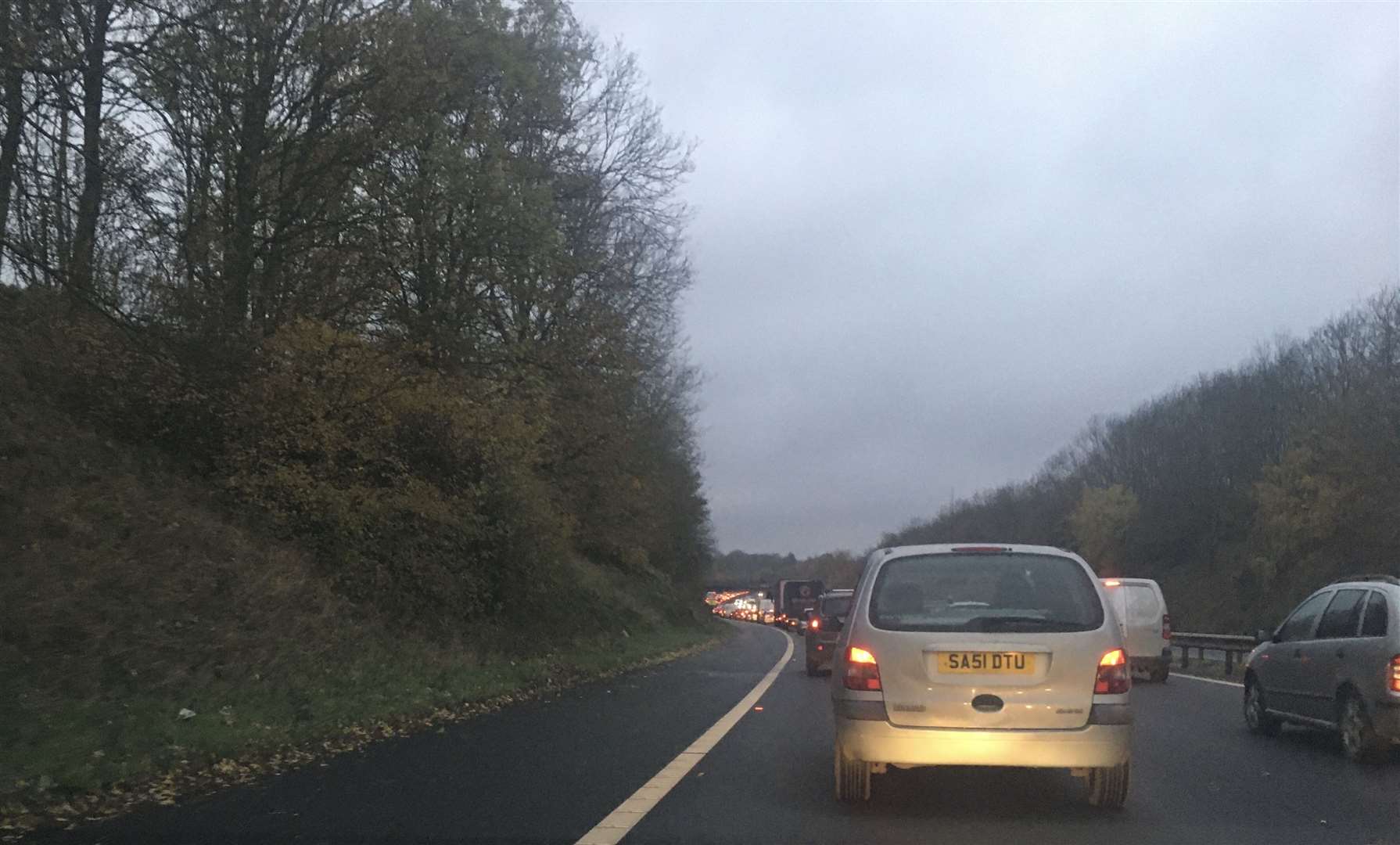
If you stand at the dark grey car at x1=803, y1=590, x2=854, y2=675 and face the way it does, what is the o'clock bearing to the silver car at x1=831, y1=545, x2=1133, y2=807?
The silver car is roughly at 6 o'clock from the dark grey car.

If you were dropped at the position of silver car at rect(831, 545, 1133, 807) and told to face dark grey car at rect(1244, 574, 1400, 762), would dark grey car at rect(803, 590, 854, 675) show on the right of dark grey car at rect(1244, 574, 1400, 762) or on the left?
left

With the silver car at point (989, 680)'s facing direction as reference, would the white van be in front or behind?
in front

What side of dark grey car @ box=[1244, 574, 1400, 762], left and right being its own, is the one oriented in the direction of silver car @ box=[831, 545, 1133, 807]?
left

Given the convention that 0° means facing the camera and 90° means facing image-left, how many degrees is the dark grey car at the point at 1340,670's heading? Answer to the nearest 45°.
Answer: approximately 135°

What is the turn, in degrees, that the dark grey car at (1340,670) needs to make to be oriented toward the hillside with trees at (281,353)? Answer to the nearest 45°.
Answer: approximately 45° to its left

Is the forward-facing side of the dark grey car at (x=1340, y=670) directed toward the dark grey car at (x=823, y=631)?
yes

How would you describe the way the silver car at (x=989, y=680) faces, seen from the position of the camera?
facing away from the viewer

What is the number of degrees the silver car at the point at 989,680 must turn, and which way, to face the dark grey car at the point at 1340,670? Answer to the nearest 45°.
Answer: approximately 45° to its right

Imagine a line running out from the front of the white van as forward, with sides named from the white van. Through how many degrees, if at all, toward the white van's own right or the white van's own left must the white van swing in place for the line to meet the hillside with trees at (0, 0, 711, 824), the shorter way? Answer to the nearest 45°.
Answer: approximately 135° to the white van's own left

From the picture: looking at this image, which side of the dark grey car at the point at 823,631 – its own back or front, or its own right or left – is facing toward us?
back

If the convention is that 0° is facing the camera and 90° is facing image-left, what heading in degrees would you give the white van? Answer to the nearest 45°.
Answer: approximately 180°

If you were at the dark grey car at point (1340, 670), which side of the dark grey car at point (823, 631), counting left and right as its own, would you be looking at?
back
